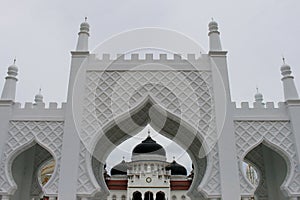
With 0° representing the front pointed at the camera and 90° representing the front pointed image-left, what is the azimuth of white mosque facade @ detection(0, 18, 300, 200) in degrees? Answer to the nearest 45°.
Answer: approximately 0°
